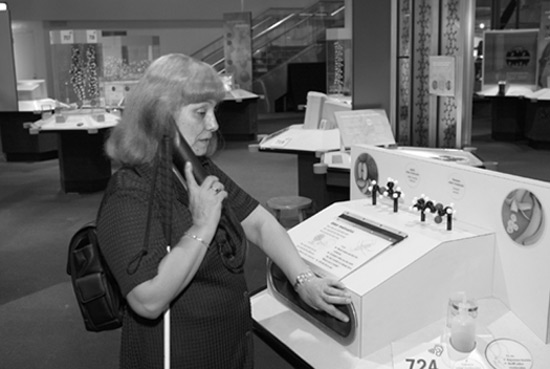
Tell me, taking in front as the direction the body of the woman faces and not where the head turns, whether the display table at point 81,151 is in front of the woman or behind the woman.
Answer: behind

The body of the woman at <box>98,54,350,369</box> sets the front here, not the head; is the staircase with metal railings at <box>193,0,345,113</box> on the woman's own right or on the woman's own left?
on the woman's own left

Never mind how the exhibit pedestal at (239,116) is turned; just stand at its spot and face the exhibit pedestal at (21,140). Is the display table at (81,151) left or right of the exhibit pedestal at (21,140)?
left

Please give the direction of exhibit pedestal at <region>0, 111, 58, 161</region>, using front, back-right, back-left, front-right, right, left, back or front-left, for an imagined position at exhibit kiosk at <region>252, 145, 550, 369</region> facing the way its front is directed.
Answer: right

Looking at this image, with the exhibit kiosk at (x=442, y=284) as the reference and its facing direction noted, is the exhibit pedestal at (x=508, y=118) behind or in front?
behind

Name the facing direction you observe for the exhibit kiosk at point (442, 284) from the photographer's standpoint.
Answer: facing the viewer and to the left of the viewer

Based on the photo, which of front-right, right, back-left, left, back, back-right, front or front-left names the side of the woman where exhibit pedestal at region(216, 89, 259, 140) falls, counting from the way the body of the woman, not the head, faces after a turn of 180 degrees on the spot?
front-right

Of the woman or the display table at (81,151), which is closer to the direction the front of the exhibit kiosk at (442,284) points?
the woman

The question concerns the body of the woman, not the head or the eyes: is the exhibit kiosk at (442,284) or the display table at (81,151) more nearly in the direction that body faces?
the exhibit kiosk

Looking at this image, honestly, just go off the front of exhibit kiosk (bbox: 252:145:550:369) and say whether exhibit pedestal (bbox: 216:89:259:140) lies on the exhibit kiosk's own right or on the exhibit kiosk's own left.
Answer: on the exhibit kiosk's own right

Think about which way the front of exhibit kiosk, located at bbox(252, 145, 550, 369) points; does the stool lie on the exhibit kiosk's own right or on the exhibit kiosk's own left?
on the exhibit kiosk's own right

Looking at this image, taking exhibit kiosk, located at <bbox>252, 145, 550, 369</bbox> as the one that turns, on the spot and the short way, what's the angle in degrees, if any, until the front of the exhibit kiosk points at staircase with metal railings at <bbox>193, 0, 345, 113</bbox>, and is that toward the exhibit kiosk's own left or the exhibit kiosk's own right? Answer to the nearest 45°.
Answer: approximately 135° to the exhibit kiosk's own right

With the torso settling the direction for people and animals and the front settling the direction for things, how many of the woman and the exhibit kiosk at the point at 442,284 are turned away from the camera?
0
